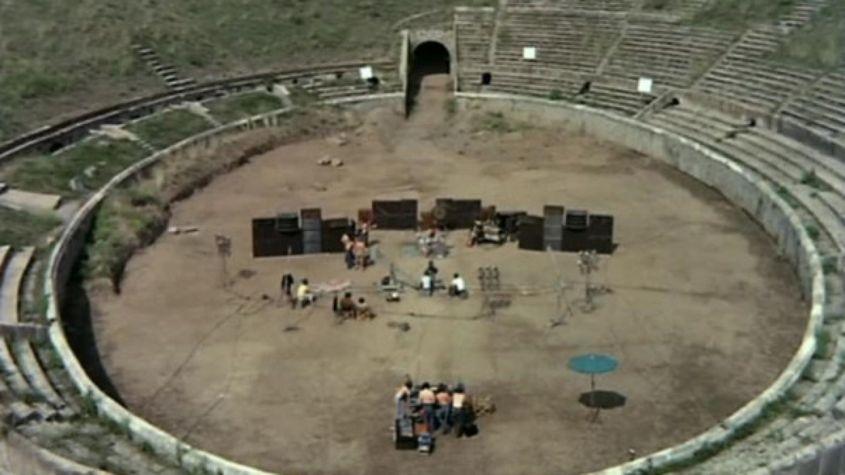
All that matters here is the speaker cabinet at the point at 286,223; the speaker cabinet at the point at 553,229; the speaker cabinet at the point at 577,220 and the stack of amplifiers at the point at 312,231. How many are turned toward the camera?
4

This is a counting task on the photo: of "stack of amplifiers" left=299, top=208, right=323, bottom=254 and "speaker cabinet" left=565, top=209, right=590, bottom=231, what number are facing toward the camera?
2

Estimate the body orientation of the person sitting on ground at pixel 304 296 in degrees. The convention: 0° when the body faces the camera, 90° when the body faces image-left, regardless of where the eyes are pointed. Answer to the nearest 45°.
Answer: approximately 225°

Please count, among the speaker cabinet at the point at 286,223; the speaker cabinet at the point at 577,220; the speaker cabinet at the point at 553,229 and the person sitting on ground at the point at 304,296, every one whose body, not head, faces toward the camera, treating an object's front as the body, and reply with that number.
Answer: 3

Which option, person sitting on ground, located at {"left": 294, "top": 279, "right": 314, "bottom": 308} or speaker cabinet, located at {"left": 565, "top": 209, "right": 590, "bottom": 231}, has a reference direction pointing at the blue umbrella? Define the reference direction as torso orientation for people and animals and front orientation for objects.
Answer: the speaker cabinet

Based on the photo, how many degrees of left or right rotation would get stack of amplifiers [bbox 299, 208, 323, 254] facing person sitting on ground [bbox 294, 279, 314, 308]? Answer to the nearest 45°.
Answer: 0° — it already faces them

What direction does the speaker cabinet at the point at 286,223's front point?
toward the camera

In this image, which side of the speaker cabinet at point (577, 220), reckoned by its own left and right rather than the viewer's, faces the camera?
front

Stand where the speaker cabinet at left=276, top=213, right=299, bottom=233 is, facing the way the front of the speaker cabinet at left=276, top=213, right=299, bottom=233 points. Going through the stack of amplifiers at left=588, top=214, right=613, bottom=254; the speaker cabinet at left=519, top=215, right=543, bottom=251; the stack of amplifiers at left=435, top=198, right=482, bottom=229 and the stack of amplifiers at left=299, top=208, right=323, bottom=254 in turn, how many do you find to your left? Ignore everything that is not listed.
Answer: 4

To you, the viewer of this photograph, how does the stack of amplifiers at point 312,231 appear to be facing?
facing the viewer

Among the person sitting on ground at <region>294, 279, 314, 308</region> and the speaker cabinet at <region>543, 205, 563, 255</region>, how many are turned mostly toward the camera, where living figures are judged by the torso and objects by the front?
1

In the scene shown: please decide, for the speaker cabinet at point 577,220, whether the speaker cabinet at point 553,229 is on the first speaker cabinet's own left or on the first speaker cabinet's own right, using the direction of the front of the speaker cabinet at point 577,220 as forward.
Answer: on the first speaker cabinet's own right

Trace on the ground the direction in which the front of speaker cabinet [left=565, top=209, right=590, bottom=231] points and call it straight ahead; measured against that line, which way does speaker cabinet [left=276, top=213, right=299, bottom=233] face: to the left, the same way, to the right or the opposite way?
the same way

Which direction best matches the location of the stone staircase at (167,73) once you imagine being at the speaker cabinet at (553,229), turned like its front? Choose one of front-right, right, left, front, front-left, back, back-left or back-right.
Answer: back-right

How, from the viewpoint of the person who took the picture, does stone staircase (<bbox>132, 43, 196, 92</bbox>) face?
facing the viewer and to the right of the viewer

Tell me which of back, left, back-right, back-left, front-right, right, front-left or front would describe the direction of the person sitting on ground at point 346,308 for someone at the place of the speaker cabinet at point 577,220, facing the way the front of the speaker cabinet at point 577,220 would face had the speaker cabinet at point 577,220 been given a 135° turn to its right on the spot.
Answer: left
